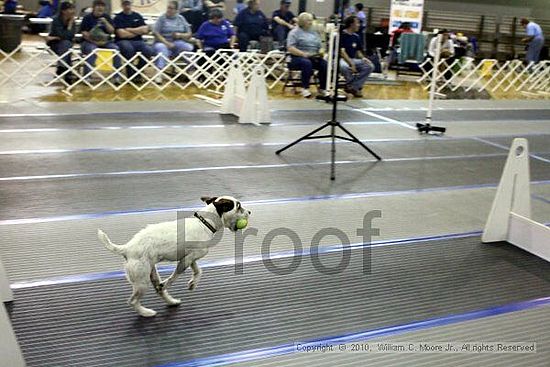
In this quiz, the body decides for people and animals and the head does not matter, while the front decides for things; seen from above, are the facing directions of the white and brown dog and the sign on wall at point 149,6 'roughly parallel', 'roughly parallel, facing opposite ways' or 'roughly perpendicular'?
roughly perpendicular

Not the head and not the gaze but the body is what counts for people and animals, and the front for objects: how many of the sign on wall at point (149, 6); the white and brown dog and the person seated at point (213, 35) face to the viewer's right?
1

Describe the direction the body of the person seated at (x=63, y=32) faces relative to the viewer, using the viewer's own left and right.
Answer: facing the viewer and to the right of the viewer

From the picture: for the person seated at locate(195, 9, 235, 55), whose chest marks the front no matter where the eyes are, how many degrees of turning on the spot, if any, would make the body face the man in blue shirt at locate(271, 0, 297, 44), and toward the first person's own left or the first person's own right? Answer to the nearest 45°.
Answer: approximately 135° to the first person's own left

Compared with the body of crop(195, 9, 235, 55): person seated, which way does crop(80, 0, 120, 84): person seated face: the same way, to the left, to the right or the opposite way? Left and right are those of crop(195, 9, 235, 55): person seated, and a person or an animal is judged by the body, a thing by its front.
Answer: the same way

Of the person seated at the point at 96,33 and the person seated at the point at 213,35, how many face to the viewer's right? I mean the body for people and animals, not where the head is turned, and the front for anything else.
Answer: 0

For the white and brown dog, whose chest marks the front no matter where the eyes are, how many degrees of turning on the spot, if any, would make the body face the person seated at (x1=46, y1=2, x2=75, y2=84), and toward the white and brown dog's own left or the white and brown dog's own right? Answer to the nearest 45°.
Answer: approximately 90° to the white and brown dog's own left

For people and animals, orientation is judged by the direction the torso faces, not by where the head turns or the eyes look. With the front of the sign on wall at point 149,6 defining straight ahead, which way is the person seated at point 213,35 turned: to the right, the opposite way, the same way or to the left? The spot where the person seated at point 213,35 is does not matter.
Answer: the same way

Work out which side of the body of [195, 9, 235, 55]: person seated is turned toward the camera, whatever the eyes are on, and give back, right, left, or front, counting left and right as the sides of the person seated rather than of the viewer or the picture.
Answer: front

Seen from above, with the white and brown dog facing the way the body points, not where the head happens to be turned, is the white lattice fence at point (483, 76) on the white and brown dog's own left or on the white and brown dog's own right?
on the white and brown dog's own left

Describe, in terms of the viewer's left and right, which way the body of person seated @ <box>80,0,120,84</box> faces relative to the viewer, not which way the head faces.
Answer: facing the viewer

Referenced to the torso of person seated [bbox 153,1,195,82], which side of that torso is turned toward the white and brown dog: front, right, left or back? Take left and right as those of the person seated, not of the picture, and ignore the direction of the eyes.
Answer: front

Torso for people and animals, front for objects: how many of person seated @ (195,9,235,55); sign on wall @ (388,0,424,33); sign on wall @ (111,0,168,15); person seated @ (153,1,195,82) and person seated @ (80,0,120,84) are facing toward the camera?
5

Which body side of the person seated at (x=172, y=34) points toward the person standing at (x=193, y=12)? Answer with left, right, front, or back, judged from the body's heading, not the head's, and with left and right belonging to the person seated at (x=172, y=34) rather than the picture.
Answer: back

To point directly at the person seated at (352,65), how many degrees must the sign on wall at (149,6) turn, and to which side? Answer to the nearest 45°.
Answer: approximately 45° to its left

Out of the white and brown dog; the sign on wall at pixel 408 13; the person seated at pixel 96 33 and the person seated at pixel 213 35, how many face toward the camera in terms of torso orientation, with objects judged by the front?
3

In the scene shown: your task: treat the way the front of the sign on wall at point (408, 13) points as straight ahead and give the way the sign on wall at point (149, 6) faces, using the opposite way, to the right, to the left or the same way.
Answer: the same way

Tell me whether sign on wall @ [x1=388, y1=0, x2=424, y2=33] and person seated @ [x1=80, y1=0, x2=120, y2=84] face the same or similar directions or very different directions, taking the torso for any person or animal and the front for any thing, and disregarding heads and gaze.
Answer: same or similar directions

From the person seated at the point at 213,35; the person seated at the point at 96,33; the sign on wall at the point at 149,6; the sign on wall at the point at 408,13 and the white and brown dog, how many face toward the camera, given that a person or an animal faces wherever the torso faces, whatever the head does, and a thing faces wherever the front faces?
4

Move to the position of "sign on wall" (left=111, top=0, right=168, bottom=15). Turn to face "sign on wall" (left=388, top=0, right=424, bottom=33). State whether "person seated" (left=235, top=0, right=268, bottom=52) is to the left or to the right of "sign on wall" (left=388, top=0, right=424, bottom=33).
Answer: right
